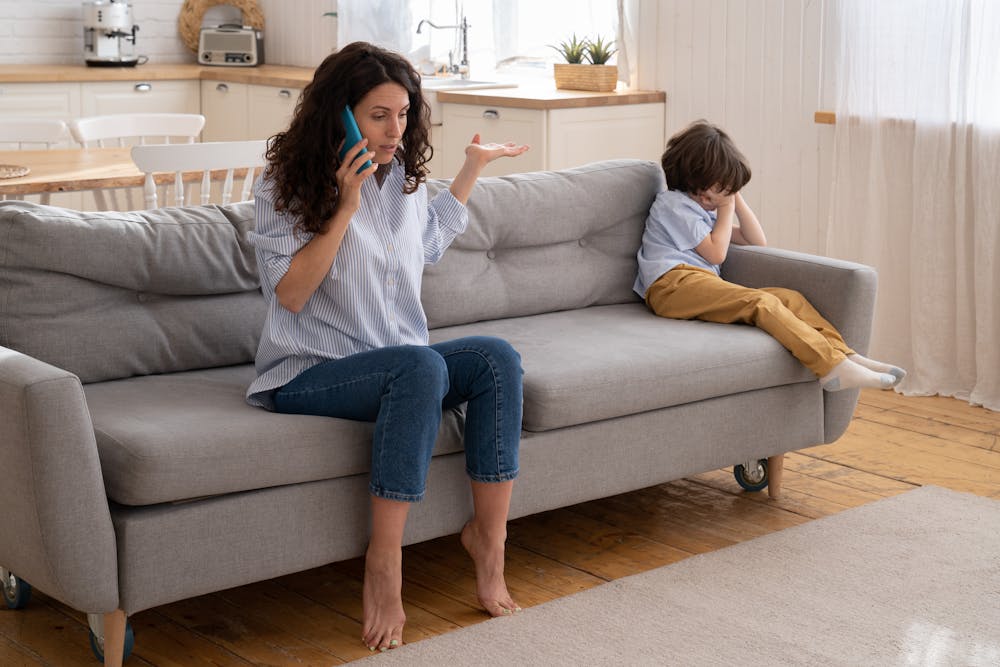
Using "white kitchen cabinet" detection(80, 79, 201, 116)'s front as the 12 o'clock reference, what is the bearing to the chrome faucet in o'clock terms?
The chrome faucet is roughly at 10 o'clock from the white kitchen cabinet.

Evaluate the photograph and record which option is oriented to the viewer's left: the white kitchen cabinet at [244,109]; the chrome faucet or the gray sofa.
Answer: the chrome faucet

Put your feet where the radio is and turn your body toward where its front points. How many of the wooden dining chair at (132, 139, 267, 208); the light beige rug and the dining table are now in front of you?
3

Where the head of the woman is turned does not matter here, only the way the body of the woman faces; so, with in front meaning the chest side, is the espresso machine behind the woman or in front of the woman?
behind

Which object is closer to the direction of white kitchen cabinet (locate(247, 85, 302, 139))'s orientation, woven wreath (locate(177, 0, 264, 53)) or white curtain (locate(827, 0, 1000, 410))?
the white curtain

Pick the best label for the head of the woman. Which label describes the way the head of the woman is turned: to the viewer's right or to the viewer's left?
to the viewer's right

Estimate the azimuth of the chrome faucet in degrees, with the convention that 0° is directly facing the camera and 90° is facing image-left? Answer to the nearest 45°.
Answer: approximately 90°

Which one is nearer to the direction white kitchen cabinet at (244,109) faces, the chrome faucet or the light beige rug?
the light beige rug

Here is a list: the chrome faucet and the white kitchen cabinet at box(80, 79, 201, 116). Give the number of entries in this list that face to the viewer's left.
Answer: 1
